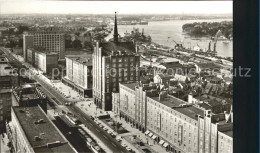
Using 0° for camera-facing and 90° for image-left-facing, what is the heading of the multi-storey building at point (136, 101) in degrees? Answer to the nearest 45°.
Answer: approximately 45°

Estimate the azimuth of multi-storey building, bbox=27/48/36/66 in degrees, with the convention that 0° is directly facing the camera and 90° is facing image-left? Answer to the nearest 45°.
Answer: approximately 45°

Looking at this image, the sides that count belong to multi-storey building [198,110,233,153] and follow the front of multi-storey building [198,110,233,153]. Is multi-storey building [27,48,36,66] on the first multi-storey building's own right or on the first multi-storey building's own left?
on the first multi-storey building's own right
